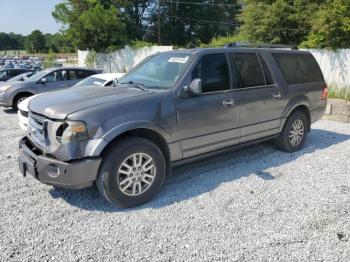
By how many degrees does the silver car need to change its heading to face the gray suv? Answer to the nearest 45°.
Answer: approximately 45° to its left

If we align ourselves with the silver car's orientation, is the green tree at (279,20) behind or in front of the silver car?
behind

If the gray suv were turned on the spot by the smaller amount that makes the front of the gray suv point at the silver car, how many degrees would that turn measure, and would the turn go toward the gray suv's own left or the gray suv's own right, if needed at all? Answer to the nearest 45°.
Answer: approximately 90° to the gray suv's own right

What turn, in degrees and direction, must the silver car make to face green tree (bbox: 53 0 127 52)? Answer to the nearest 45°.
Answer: approximately 135° to its right

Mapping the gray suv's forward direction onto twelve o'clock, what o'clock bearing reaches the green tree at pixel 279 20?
The green tree is roughly at 5 o'clock from the gray suv.

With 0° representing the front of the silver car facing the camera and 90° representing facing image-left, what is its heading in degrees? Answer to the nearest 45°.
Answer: approximately 45°

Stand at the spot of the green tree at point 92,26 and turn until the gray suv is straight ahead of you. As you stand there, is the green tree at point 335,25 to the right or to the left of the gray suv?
left

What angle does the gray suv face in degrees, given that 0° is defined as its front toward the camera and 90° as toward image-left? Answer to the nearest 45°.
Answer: approximately 45°

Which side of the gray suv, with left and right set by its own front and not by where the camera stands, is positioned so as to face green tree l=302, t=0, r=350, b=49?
back
